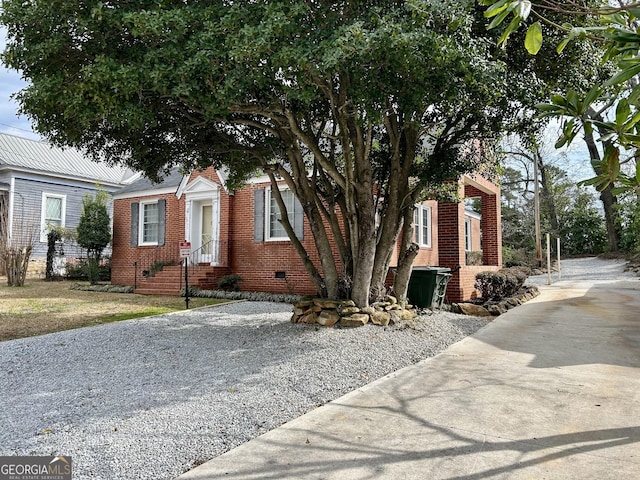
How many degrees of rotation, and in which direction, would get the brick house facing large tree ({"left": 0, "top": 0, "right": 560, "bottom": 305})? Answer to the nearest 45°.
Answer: approximately 45° to its left

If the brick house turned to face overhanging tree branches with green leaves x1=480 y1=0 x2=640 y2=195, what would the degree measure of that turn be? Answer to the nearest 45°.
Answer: approximately 45° to its left

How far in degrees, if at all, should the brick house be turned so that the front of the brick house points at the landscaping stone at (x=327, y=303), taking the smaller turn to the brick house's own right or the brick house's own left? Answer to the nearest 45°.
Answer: approximately 45° to the brick house's own left

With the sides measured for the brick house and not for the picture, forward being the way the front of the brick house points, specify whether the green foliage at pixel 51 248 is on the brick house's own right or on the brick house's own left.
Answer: on the brick house's own right

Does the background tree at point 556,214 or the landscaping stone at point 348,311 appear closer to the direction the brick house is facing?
the landscaping stone

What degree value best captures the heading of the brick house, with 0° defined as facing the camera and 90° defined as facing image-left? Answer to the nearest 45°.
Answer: approximately 45°

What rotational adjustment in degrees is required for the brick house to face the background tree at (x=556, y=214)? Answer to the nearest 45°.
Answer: approximately 180°

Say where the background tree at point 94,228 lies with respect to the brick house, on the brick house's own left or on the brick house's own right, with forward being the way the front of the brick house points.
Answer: on the brick house's own right

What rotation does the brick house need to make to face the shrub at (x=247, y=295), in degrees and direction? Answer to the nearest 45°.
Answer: approximately 45° to its left

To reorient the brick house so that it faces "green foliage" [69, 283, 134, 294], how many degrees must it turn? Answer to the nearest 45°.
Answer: approximately 45° to its right

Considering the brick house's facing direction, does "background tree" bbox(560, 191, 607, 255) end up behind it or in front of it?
behind

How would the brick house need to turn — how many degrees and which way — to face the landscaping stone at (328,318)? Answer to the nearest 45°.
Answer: approximately 45° to its left
